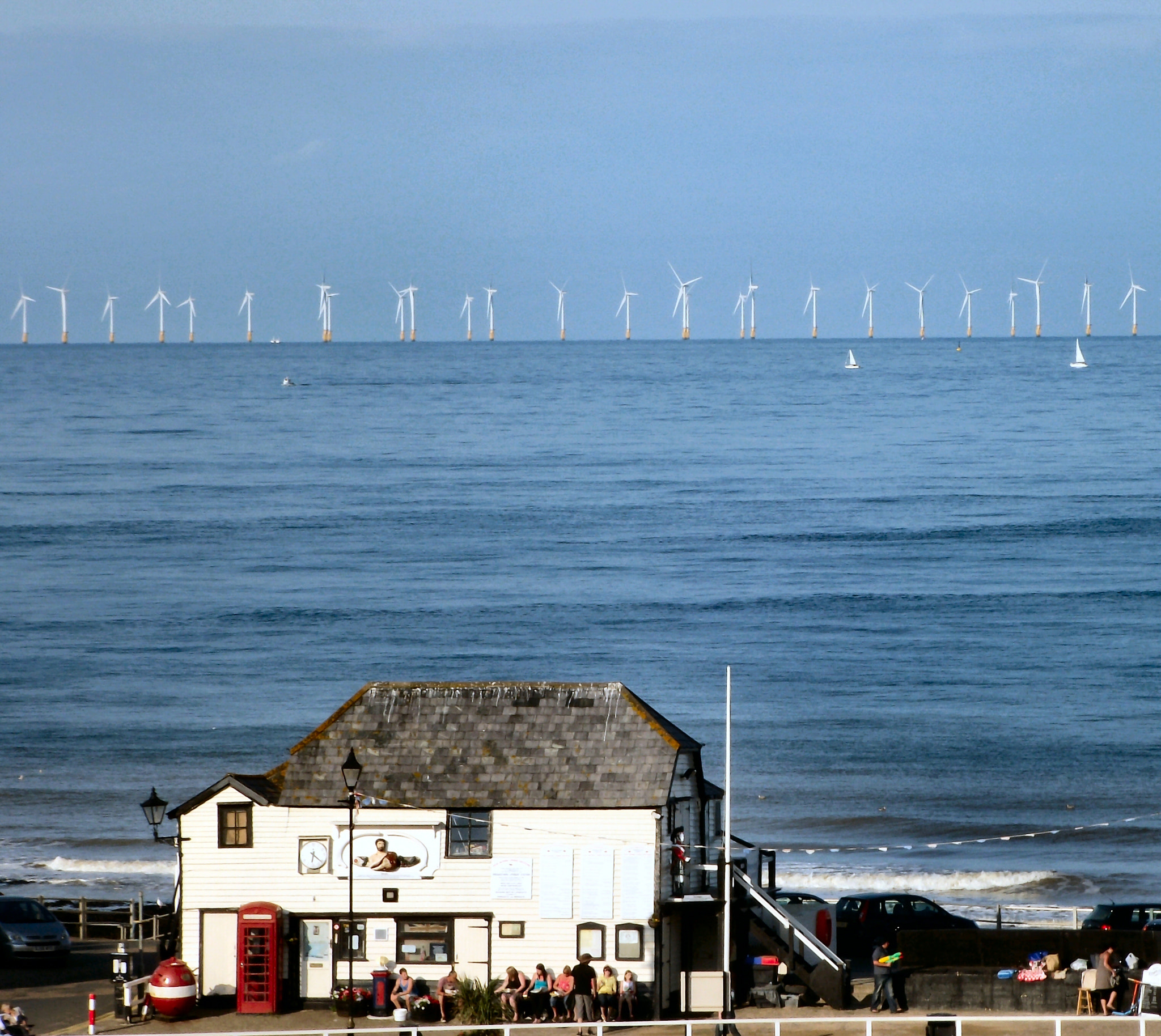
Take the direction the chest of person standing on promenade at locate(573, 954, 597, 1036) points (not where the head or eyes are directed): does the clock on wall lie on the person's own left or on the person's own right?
on the person's own left

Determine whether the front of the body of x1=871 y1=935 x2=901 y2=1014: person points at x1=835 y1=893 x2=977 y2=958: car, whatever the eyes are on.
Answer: no

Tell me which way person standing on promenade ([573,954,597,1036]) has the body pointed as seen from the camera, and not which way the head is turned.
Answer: away from the camera

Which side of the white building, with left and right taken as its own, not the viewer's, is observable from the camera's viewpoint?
front

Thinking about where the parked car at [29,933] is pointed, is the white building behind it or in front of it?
in front

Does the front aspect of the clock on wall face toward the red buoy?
no

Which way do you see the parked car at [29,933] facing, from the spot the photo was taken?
facing the viewer and to the right of the viewer

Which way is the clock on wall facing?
toward the camera

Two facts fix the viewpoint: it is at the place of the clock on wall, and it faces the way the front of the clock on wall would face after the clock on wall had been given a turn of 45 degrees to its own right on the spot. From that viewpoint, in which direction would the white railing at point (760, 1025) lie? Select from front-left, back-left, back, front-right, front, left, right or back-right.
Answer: left

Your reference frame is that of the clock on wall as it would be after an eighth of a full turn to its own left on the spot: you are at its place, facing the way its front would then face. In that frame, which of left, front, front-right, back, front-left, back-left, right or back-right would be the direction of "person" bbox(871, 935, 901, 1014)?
front-left
